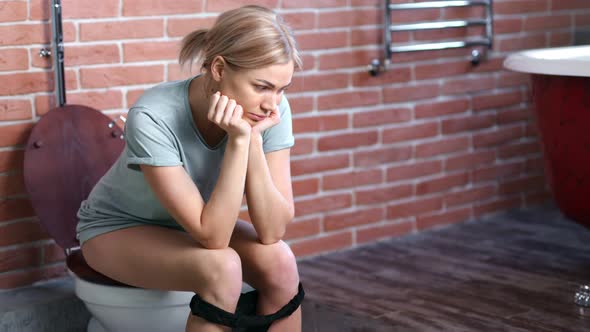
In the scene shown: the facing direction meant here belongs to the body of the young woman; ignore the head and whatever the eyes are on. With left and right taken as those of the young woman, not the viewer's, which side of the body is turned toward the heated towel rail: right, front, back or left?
left

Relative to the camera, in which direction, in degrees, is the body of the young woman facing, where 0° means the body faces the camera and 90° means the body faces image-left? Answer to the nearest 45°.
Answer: approximately 315°

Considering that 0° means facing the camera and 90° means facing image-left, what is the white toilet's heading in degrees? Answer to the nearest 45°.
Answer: approximately 315°
